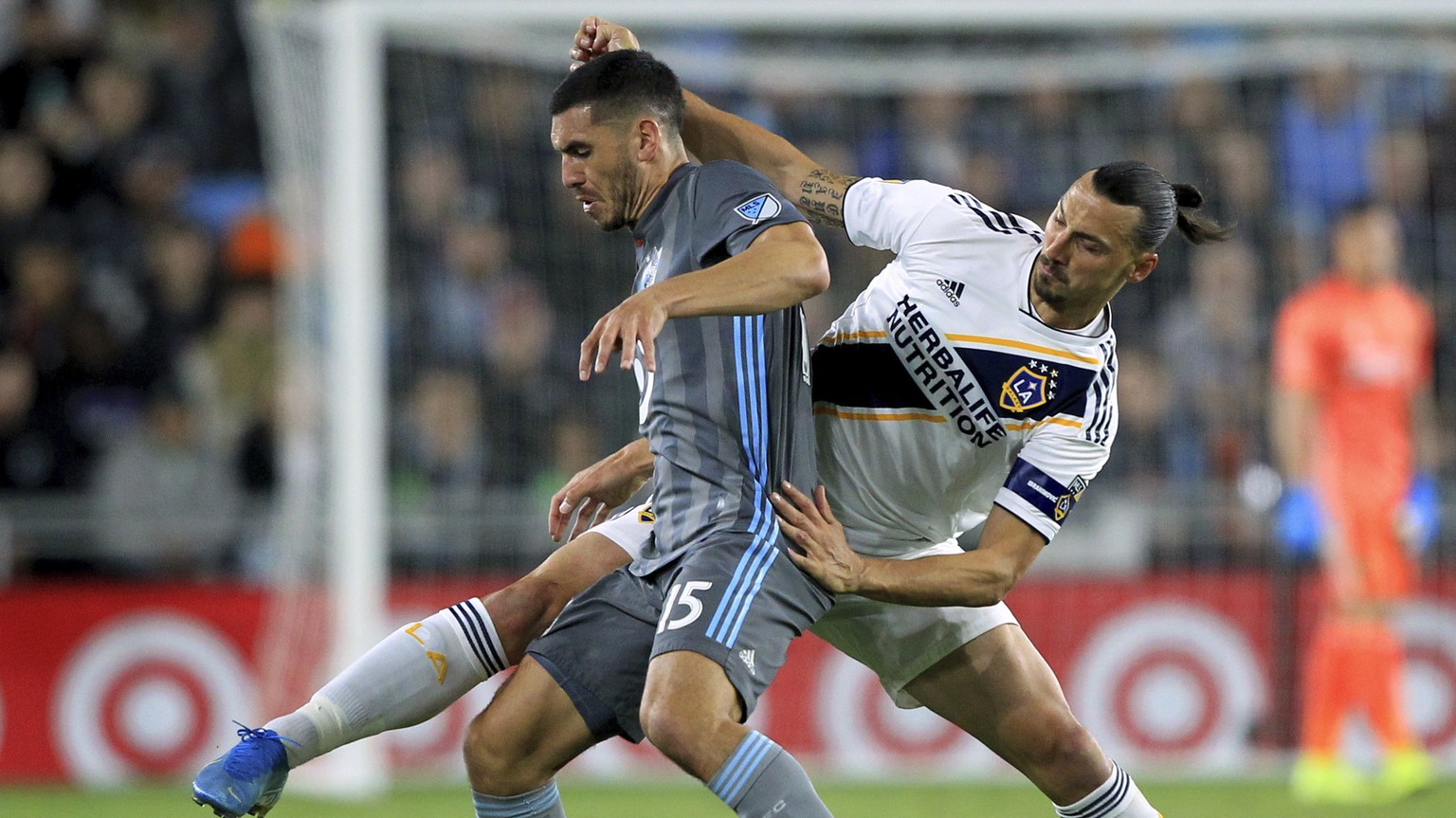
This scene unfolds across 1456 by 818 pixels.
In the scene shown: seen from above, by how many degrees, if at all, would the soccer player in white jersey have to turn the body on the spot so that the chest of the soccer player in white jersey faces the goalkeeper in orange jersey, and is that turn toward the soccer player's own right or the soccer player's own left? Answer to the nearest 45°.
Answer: approximately 180°

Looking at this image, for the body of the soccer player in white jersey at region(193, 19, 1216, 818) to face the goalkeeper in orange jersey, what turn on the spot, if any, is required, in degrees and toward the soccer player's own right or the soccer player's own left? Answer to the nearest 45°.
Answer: approximately 180°

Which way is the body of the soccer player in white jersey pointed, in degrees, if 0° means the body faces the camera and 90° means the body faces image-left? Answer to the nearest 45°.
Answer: approximately 45°

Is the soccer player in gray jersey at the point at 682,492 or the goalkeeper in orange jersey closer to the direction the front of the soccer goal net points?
the soccer player in gray jersey

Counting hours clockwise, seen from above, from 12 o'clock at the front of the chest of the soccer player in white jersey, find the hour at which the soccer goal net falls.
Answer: The soccer goal net is roughly at 5 o'clock from the soccer player in white jersey.

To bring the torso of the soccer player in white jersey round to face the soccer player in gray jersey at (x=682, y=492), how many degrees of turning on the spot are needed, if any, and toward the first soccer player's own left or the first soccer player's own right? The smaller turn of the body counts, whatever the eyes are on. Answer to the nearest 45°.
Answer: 0° — they already face them

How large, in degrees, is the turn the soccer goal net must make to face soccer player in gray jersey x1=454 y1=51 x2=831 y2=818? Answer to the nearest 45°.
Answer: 0° — it already faces them
